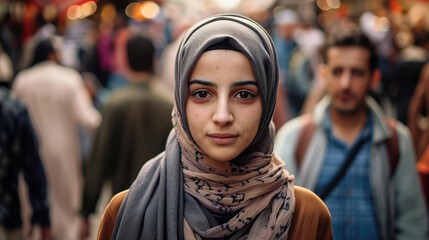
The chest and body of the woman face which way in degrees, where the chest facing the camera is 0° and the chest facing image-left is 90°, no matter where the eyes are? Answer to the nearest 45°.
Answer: approximately 0°

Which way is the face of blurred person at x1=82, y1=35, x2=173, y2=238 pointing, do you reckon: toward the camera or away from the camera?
away from the camera

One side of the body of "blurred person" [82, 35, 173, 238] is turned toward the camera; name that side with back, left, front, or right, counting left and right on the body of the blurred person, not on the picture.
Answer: back

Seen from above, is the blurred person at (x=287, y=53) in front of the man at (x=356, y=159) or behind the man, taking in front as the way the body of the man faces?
behind

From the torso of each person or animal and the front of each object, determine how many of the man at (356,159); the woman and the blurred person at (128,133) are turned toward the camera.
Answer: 2

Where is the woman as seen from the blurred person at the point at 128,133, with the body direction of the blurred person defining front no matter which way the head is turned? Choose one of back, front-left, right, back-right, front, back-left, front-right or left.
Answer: back

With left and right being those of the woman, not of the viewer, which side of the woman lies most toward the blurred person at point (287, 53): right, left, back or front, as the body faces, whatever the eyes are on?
back
